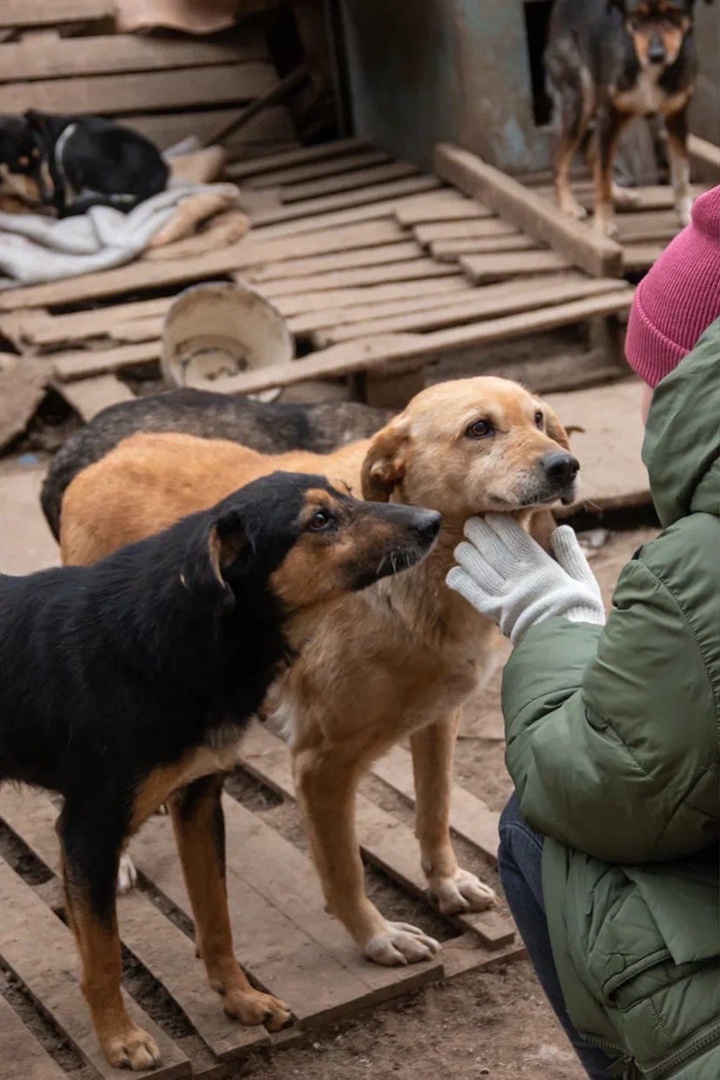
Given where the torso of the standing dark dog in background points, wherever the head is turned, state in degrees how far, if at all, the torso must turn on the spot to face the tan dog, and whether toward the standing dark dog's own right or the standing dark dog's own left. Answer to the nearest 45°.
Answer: approximately 45° to the standing dark dog's own right

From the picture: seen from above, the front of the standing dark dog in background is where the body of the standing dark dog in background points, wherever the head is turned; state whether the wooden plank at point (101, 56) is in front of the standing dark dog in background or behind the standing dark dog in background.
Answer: behind

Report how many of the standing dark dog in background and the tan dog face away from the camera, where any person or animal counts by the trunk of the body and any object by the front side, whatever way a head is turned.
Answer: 0

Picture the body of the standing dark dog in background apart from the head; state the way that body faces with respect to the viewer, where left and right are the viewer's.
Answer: facing the viewer and to the right of the viewer

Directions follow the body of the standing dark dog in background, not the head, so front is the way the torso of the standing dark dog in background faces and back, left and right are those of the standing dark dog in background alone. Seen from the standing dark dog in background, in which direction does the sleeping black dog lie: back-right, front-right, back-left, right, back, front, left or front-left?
back-right

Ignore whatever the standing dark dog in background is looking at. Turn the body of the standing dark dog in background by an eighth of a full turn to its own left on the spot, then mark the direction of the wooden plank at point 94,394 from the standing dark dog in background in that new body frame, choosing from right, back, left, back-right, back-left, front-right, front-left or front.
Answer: back-right

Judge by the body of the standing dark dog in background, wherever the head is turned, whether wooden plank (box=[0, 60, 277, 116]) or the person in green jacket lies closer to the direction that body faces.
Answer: the person in green jacket

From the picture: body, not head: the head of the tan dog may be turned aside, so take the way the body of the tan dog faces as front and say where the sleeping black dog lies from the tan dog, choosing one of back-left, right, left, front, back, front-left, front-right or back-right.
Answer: back-left

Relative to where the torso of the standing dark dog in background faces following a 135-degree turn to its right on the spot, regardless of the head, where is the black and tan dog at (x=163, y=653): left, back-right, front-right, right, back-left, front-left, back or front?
left

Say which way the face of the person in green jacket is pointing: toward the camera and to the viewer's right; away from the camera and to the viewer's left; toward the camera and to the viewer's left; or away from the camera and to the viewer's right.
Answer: away from the camera and to the viewer's left
